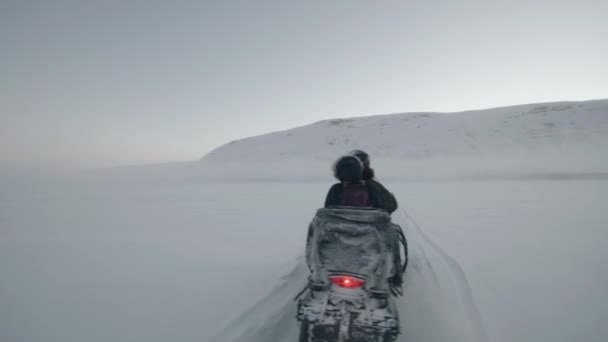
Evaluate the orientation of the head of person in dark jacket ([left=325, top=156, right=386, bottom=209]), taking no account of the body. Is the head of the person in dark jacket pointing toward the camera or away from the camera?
away from the camera

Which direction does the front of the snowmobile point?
away from the camera

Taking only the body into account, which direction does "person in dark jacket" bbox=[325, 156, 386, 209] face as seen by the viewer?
away from the camera
